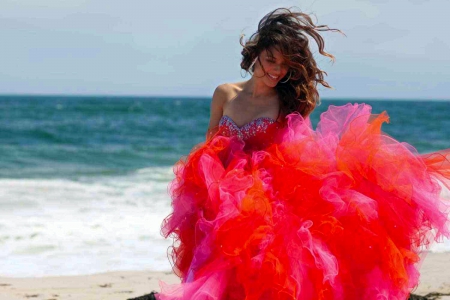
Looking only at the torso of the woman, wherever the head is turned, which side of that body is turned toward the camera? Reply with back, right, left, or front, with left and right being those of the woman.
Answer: front
